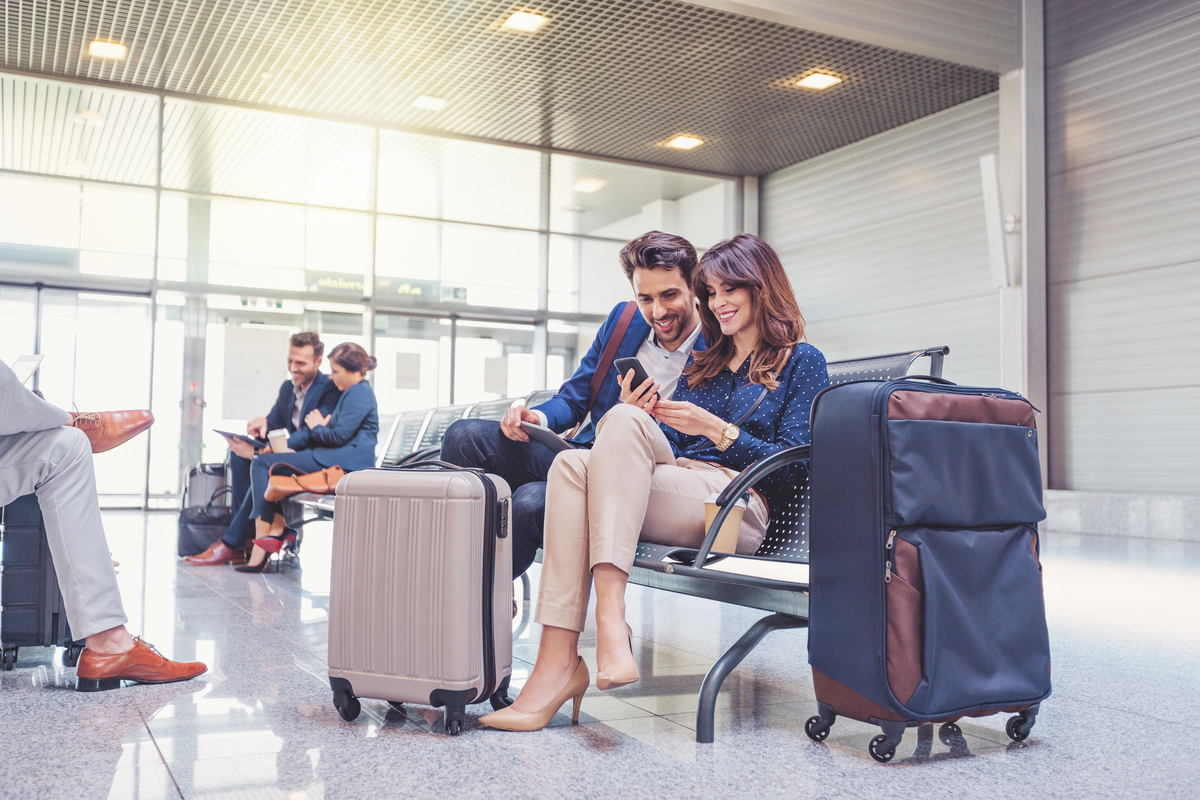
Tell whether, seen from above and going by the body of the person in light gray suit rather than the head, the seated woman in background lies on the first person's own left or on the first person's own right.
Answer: on the first person's own left

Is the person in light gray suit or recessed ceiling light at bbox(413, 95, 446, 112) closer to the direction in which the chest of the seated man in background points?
the person in light gray suit

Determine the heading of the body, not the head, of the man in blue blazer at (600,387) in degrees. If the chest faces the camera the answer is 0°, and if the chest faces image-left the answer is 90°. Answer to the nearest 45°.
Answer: approximately 45°

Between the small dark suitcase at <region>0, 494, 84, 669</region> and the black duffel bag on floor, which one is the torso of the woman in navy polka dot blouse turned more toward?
the small dark suitcase

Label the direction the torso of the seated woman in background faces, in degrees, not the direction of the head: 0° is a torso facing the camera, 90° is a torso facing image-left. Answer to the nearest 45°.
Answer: approximately 90°

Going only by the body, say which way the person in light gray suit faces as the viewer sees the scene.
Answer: to the viewer's right

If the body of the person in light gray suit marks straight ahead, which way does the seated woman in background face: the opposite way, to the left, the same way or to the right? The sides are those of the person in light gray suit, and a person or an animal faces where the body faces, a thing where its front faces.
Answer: the opposite way

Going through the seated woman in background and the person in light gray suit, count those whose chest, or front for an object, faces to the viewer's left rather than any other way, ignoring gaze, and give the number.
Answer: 1

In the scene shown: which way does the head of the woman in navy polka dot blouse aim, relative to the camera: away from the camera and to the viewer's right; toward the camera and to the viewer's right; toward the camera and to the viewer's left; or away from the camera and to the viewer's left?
toward the camera and to the viewer's left

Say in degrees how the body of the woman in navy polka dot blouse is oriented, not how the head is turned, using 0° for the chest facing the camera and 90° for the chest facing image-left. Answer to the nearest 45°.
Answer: approximately 45°

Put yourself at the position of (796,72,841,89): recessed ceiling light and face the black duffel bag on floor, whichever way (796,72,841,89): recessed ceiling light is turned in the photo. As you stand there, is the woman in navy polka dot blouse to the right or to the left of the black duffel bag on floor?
left
